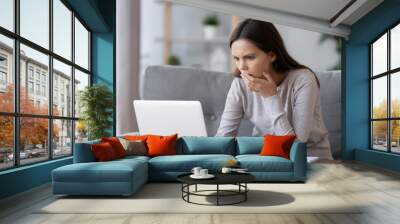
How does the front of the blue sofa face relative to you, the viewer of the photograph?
facing the viewer

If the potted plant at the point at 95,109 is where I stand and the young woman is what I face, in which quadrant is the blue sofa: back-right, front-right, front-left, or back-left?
front-right

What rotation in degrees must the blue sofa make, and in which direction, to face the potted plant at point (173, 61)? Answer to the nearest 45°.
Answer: approximately 180°

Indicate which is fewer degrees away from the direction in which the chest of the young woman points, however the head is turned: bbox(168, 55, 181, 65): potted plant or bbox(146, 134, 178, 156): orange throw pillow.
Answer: the orange throw pillow

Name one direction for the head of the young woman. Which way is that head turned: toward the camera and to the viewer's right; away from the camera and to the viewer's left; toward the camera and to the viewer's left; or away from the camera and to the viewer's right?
toward the camera and to the viewer's left

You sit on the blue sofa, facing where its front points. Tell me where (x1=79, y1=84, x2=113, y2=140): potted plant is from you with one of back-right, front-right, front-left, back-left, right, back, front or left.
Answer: back-right

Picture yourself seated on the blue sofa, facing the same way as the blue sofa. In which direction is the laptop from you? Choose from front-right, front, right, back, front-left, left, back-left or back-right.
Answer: back
